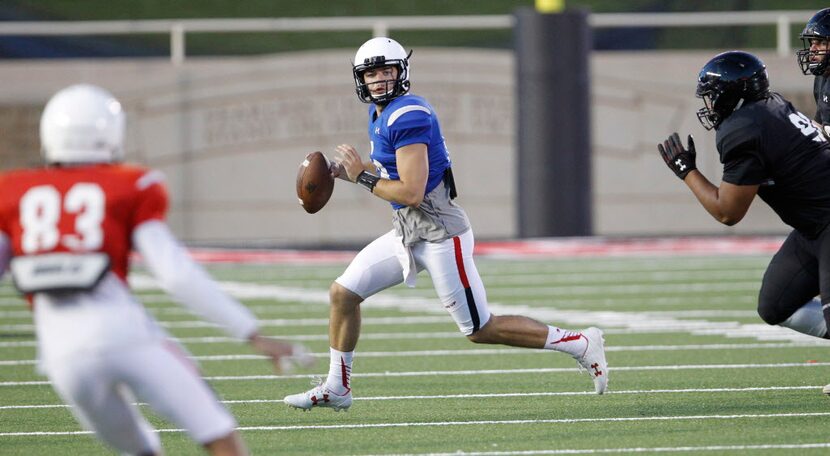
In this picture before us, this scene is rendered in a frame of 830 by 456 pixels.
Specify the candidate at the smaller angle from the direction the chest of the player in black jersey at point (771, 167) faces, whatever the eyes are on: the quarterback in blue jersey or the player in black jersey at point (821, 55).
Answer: the quarterback in blue jersey

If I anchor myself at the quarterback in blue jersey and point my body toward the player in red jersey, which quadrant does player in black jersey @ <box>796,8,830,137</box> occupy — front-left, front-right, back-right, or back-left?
back-left

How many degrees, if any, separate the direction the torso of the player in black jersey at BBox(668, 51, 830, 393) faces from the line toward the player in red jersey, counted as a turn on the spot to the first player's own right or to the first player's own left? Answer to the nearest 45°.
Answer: approximately 45° to the first player's own left

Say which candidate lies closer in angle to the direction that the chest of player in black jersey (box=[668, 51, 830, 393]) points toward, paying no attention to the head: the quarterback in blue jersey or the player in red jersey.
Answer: the quarterback in blue jersey

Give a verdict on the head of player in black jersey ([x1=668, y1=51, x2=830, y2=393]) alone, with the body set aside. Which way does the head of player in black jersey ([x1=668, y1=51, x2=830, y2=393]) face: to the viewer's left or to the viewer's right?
to the viewer's left

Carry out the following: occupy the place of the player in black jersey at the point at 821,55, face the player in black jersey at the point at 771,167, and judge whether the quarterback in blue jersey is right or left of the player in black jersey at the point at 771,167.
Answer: right

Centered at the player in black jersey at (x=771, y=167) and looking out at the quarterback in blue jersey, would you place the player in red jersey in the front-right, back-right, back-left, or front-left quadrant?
front-left

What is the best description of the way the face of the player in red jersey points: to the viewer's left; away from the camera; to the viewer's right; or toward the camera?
away from the camera

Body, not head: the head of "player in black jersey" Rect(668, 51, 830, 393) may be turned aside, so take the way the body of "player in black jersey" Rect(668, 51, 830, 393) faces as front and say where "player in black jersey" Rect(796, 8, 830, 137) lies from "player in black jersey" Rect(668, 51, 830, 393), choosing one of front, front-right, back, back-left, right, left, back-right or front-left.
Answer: right

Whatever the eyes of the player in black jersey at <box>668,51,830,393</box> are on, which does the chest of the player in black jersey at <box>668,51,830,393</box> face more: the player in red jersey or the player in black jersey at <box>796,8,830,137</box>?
the player in red jersey

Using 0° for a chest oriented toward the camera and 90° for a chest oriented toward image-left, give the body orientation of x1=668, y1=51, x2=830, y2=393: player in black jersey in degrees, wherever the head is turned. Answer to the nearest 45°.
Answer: approximately 90°

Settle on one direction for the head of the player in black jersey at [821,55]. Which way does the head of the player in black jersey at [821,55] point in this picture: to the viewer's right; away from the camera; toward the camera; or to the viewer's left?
to the viewer's left

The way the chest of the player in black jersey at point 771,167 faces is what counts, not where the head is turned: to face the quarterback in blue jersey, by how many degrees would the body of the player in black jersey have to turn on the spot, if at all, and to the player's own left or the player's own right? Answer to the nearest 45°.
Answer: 0° — they already face them
